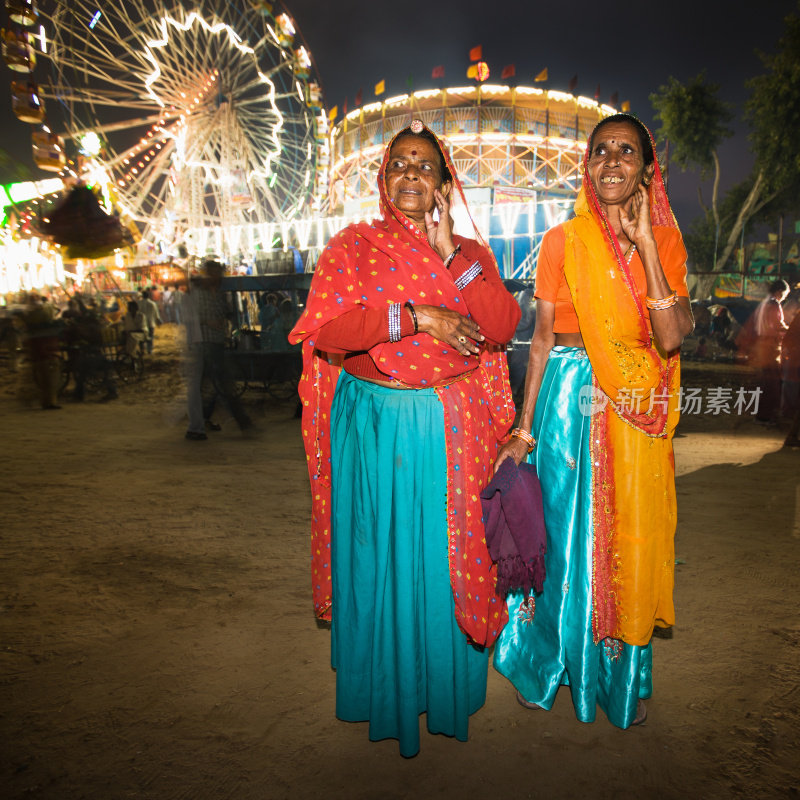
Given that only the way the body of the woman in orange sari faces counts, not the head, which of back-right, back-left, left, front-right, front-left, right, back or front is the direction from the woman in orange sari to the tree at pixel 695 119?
back

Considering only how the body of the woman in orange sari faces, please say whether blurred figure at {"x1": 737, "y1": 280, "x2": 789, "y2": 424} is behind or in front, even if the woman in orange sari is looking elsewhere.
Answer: behind

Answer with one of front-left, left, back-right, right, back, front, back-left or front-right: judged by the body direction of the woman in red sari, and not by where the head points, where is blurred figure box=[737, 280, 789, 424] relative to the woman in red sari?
back-left

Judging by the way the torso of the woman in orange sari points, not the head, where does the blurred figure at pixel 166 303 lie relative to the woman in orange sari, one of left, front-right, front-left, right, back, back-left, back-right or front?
back-right

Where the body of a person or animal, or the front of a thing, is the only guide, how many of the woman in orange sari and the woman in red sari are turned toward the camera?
2

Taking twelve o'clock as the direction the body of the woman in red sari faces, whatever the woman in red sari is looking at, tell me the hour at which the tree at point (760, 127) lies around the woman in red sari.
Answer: The tree is roughly at 7 o'clock from the woman in red sari.

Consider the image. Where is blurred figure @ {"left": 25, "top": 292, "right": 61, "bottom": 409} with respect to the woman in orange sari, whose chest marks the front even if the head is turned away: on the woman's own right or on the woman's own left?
on the woman's own right

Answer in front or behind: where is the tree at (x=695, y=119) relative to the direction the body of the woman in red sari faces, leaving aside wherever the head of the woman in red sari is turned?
behind
